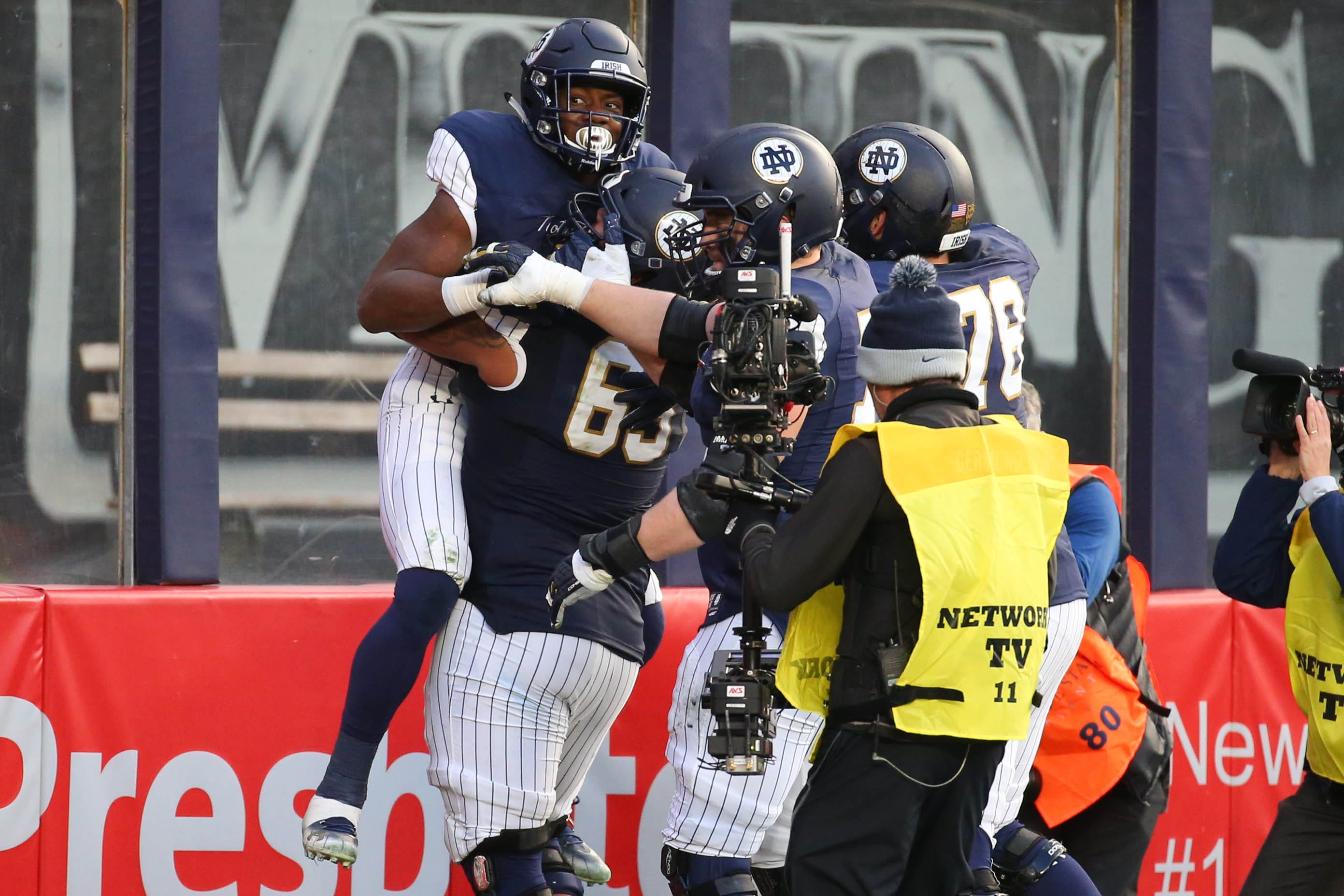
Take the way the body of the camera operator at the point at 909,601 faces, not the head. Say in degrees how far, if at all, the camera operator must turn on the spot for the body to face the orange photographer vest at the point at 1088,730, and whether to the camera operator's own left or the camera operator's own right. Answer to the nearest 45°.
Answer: approximately 45° to the camera operator's own right

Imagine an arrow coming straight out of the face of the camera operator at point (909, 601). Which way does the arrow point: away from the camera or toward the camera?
away from the camera

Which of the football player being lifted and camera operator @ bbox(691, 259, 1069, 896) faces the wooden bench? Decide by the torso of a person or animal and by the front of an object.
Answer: the camera operator

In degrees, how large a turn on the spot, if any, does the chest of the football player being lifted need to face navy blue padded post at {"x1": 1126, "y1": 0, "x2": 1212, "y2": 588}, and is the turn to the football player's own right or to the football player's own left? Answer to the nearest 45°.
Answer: approximately 90° to the football player's own left

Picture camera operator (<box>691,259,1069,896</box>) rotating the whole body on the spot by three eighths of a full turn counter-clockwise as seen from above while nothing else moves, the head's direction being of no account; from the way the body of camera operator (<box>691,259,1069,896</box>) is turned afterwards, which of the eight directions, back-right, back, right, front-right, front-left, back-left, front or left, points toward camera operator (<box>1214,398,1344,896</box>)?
back-left

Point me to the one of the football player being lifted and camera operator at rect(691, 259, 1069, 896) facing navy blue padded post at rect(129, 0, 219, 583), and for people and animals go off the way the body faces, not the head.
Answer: the camera operator

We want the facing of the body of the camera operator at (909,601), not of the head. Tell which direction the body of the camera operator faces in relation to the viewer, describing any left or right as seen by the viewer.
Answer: facing away from the viewer and to the left of the viewer

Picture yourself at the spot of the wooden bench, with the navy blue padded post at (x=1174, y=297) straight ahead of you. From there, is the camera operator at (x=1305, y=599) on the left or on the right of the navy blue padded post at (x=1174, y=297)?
right

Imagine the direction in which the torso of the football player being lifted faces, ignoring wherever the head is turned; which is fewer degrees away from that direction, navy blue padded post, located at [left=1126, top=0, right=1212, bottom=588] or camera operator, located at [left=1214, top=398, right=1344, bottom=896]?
the camera operator

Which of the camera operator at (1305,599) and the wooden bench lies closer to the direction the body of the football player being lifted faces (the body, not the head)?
the camera operator

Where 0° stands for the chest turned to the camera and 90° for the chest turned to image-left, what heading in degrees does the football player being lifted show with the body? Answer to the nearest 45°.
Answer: approximately 315°
